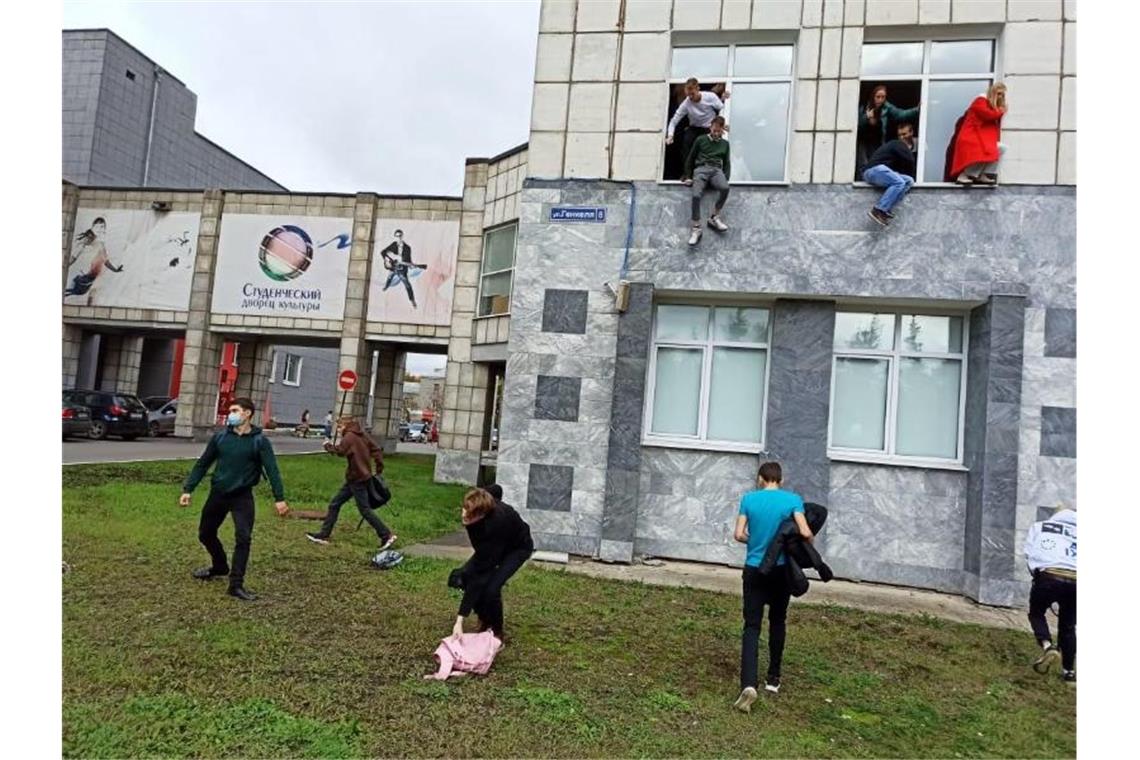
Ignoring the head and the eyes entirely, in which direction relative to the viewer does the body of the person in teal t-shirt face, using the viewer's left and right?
facing away from the viewer

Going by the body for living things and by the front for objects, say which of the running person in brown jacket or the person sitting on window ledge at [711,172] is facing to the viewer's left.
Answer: the running person in brown jacket

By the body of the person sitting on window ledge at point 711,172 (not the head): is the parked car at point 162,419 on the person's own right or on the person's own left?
on the person's own right

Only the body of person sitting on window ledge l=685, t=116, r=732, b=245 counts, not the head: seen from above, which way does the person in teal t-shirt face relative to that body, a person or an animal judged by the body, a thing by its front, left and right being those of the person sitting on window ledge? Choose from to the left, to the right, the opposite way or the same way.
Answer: the opposite way

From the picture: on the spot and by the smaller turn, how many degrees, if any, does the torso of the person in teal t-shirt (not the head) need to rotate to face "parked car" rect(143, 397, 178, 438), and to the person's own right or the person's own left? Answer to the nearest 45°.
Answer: approximately 45° to the person's own left

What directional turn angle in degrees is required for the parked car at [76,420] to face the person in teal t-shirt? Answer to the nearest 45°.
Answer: approximately 135° to its left

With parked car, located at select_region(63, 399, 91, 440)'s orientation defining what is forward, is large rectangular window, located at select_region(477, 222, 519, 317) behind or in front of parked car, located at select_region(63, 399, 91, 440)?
behind

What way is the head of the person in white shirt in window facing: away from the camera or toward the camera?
toward the camera

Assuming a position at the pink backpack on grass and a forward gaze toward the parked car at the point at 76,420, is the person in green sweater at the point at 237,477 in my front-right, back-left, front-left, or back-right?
front-left

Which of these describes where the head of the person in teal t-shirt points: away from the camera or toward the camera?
away from the camera

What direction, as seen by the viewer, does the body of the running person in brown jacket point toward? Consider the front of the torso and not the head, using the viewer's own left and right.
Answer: facing to the left of the viewer

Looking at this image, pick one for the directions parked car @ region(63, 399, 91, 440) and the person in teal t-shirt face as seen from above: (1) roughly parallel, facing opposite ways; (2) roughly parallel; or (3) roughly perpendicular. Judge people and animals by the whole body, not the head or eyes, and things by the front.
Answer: roughly perpendicular

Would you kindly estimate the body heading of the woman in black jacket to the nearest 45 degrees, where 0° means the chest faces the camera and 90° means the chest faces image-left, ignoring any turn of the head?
approximately 45°

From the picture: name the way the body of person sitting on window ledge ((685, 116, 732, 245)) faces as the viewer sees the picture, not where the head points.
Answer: toward the camera
